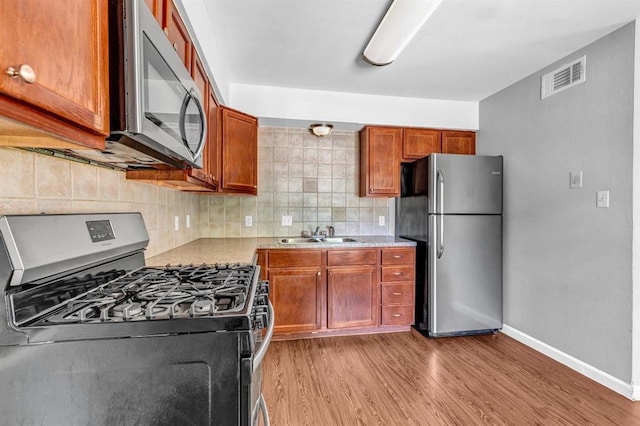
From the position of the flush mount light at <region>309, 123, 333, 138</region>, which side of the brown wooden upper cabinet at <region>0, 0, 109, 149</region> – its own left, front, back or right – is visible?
left

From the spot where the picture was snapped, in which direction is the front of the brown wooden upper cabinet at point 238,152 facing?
facing the viewer and to the right of the viewer

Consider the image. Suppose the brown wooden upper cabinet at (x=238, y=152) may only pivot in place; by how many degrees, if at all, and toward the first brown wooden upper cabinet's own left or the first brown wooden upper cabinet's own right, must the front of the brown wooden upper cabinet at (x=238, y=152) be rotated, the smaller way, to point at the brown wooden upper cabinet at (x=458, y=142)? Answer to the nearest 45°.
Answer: approximately 45° to the first brown wooden upper cabinet's own left

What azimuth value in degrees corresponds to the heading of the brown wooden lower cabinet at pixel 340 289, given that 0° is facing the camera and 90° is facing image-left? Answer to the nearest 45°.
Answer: approximately 0°

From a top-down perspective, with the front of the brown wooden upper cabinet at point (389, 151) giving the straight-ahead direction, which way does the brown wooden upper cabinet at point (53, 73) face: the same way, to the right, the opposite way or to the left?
to the left

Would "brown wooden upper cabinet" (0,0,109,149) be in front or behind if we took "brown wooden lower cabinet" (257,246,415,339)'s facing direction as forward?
in front

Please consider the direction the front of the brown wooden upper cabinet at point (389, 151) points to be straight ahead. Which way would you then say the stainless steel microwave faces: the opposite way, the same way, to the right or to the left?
to the left

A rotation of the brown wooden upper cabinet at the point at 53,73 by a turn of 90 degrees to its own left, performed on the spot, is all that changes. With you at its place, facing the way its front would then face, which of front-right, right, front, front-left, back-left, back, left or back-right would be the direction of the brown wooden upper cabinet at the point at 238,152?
front

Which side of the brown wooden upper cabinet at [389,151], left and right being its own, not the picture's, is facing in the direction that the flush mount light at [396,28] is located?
front

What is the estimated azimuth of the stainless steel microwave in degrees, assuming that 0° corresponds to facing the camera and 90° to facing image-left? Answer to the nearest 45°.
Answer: approximately 315°

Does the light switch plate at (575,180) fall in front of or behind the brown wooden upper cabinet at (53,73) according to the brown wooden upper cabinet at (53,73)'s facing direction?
in front

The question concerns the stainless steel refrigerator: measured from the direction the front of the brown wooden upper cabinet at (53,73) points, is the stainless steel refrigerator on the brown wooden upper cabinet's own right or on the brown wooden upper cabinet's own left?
on the brown wooden upper cabinet's own left

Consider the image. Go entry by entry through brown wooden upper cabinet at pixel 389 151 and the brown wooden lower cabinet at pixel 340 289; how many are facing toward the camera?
2

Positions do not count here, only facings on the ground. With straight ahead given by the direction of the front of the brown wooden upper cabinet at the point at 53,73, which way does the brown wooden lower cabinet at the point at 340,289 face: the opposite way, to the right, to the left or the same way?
to the right

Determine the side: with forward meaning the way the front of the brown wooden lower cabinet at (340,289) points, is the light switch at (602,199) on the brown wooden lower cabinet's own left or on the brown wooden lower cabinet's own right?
on the brown wooden lower cabinet's own left
